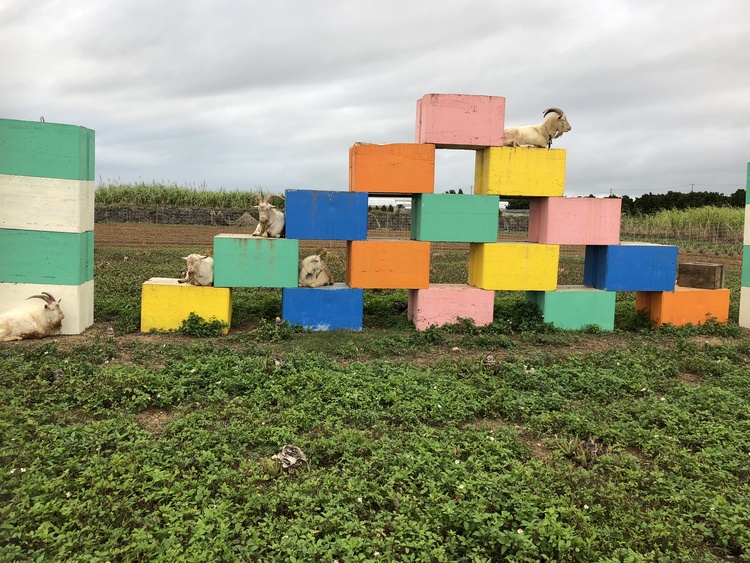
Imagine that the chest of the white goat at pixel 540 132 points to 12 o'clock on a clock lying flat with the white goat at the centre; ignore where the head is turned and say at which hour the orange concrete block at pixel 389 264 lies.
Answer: The orange concrete block is roughly at 5 o'clock from the white goat.

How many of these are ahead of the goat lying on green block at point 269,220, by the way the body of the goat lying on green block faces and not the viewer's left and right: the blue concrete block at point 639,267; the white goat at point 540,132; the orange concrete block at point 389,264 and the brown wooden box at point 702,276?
0

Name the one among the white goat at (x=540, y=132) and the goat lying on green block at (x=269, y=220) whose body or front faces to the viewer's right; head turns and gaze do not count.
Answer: the white goat

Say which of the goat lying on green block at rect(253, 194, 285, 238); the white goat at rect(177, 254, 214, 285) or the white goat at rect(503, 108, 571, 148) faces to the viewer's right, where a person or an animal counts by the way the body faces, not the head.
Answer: the white goat at rect(503, 108, 571, 148)

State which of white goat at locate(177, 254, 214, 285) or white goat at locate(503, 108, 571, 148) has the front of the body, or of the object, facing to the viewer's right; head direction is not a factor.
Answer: white goat at locate(503, 108, 571, 148)

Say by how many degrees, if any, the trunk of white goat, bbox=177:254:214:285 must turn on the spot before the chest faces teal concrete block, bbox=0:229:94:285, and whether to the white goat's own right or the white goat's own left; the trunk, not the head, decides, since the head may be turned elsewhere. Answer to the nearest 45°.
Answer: approximately 45° to the white goat's own right

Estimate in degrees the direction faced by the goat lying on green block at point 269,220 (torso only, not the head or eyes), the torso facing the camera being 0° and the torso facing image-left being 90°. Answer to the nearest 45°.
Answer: approximately 45°

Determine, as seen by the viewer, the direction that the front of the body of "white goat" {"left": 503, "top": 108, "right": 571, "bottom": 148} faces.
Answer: to the viewer's right

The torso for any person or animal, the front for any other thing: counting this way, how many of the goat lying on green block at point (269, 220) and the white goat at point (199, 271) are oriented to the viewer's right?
0

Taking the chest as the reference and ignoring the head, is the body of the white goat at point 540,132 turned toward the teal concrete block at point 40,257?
no

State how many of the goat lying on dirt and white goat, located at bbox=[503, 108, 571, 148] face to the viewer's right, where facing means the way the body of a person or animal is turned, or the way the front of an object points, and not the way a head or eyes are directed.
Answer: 2

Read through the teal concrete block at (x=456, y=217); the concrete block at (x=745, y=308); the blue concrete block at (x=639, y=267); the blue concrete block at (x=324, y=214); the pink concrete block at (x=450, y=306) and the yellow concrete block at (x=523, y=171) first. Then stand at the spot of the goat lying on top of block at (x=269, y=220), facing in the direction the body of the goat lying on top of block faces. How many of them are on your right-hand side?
0

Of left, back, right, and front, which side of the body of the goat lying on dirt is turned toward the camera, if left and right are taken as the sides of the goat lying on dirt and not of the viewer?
right

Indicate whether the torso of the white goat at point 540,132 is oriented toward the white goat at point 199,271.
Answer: no

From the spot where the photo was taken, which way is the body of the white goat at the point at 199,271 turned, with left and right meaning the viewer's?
facing the viewer and to the left of the viewer

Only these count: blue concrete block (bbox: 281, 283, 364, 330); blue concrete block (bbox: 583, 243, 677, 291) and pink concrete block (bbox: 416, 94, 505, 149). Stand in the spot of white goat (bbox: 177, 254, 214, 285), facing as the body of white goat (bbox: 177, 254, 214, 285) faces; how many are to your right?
0
